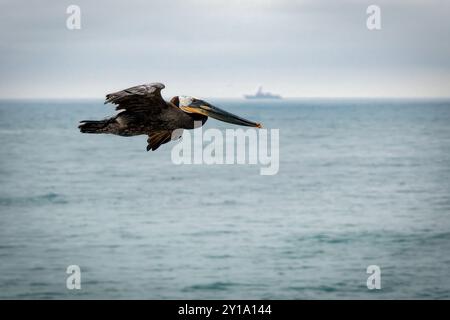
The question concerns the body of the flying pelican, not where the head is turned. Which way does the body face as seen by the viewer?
to the viewer's right
